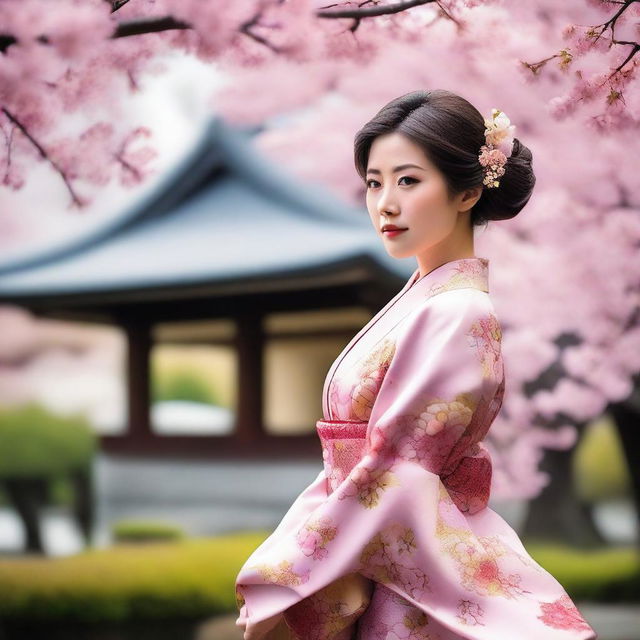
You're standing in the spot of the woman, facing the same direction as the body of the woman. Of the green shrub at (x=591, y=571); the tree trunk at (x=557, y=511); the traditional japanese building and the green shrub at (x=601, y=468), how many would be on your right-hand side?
4

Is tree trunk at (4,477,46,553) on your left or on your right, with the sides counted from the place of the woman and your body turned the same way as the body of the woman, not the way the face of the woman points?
on your right

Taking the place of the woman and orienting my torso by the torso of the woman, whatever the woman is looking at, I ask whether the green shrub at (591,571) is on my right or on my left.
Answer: on my right

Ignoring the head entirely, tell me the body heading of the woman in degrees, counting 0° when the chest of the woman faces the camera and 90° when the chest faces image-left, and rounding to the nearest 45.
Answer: approximately 90°

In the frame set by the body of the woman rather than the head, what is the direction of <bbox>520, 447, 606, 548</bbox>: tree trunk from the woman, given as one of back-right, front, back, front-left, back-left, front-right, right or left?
right

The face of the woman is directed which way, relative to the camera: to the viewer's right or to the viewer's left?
to the viewer's left

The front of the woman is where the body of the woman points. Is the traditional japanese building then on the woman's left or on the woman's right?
on the woman's right
